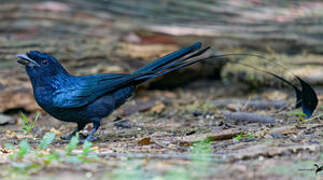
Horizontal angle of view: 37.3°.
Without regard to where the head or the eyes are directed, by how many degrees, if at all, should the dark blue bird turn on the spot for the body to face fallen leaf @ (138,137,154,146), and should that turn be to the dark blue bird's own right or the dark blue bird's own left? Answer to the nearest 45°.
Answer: approximately 135° to the dark blue bird's own left

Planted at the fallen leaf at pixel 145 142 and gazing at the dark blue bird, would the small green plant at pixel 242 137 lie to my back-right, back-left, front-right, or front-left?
back-right

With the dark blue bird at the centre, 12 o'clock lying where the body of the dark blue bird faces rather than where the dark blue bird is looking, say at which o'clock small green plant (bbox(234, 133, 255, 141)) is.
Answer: The small green plant is roughly at 7 o'clock from the dark blue bird.

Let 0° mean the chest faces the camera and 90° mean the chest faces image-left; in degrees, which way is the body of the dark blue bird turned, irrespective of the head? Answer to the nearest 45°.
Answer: approximately 90°
